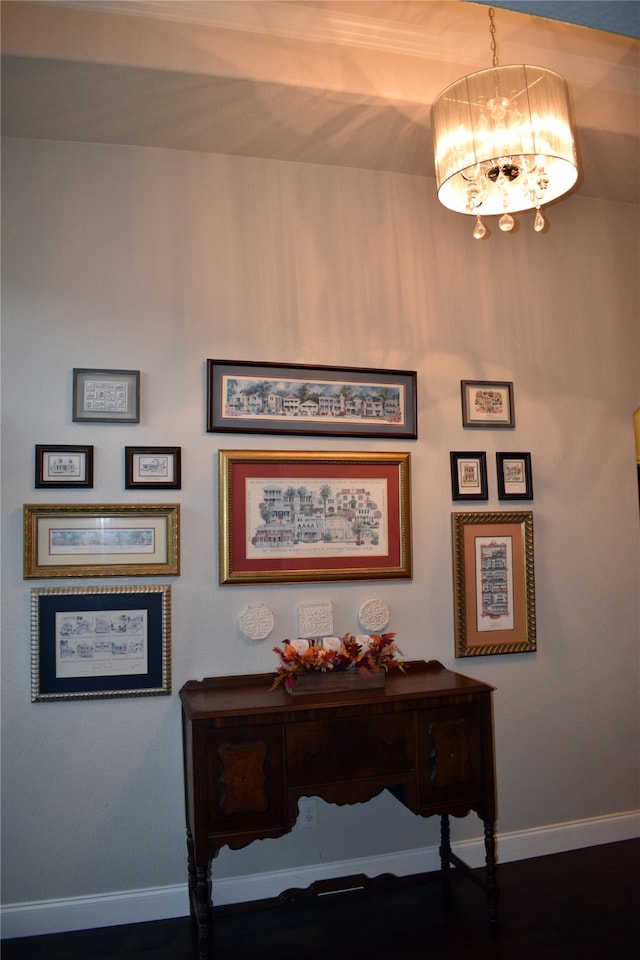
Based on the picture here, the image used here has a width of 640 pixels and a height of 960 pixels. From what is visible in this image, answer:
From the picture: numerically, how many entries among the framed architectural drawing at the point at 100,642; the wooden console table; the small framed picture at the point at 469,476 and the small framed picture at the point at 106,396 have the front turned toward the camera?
4

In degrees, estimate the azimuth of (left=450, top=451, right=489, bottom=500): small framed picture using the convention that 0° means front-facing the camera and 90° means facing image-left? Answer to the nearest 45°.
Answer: approximately 0°

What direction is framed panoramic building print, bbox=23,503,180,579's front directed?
toward the camera

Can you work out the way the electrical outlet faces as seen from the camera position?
facing the viewer

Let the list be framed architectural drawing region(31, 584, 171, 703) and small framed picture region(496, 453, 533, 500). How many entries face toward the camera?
2

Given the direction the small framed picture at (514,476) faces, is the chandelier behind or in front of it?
in front

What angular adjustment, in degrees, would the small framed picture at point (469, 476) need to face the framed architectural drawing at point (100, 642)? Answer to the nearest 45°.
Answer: approximately 45° to its right

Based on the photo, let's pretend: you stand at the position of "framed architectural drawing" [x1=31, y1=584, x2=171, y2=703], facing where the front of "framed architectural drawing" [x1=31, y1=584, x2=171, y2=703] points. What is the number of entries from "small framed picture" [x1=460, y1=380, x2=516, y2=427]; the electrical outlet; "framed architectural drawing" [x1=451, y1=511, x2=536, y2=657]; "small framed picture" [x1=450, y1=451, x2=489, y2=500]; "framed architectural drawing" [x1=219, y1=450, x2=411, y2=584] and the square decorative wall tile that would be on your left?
6

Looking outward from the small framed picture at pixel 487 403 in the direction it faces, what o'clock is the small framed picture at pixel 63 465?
the small framed picture at pixel 63 465 is roughly at 2 o'clock from the small framed picture at pixel 487 403.

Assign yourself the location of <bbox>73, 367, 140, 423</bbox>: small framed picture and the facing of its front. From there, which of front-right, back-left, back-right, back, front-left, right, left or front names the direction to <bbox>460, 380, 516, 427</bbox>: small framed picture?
left

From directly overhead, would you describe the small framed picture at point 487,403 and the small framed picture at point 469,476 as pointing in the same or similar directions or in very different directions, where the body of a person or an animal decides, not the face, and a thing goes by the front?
same or similar directions

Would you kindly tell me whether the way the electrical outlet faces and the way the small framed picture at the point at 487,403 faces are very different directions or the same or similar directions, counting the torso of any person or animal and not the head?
same or similar directions
